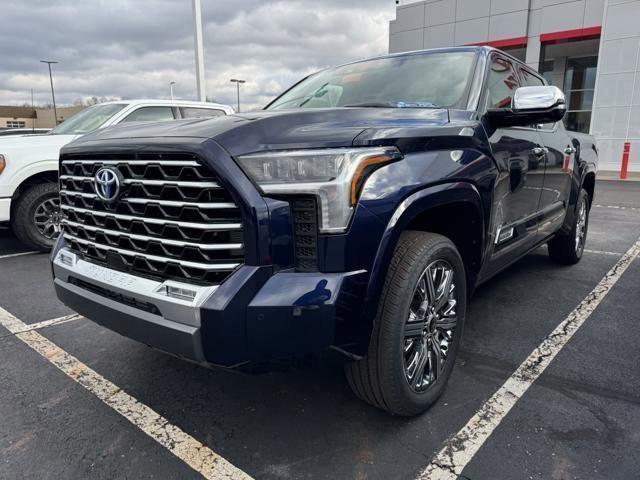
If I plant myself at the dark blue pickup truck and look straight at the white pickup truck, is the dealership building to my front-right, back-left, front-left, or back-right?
front-right

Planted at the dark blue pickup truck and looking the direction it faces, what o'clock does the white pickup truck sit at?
The white pickup truck is roughly at 3 o'clock from the dark blue pickup truck.

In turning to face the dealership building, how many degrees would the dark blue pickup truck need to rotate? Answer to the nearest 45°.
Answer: approximately 180°

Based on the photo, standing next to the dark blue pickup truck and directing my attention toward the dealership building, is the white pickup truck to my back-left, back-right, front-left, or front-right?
front-left
